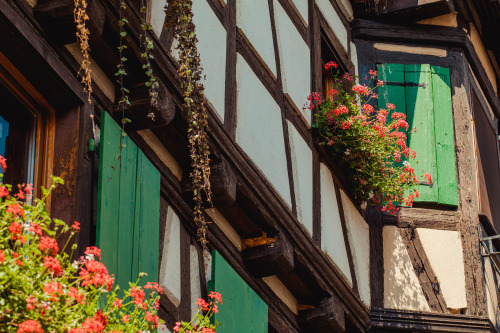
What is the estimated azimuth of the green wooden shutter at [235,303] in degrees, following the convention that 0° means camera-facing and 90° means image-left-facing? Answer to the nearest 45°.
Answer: approximately 315°

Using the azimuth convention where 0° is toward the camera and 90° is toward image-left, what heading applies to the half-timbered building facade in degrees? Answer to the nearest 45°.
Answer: approximately 315°

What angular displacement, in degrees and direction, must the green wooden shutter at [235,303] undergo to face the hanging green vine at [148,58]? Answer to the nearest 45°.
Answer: approximately 45° to its right

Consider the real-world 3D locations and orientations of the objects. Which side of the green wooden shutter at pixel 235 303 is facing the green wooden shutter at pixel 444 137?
left

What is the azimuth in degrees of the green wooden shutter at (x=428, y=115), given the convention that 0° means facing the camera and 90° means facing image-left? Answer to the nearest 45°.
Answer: approximately 0°

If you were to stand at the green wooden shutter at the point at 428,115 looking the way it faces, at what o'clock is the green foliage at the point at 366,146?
The green foliage is roughly at 1 o'clock from the green wooden shutter.

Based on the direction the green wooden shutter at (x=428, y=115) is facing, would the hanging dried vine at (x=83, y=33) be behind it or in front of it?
in front

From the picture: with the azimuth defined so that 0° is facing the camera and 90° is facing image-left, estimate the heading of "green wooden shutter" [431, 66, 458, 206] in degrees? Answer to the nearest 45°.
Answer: approximately 0°

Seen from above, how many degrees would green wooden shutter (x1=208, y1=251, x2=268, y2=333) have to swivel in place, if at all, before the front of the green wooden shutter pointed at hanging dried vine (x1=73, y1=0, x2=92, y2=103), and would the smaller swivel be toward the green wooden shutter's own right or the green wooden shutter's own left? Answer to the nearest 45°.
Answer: approximately 45° to the green wooden shutter's own right

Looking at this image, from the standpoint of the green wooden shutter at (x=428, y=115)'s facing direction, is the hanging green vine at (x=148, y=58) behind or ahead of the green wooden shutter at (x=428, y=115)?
ahead

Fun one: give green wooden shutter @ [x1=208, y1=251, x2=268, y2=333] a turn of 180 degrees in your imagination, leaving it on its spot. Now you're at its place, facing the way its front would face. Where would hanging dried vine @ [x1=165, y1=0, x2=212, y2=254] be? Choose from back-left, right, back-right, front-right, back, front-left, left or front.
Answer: back-left

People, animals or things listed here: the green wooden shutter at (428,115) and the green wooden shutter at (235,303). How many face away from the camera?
0
